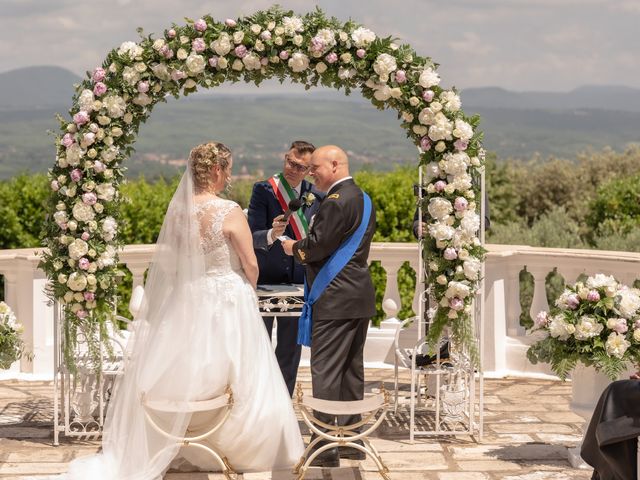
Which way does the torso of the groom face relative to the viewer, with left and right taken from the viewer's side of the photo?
facing away from the viewer and to the left of the viewer

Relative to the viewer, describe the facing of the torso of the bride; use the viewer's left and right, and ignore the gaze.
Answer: facing away from the viewer and to the right of the viewer

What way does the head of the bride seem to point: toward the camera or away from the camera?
away from the camera

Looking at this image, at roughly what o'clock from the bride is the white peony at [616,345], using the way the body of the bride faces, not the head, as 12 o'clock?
The white peony is roughly at 2 o'clock from the bride.

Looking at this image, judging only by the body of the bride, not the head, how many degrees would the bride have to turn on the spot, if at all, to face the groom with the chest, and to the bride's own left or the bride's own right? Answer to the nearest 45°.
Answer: approximately 45° to the bride's own right
